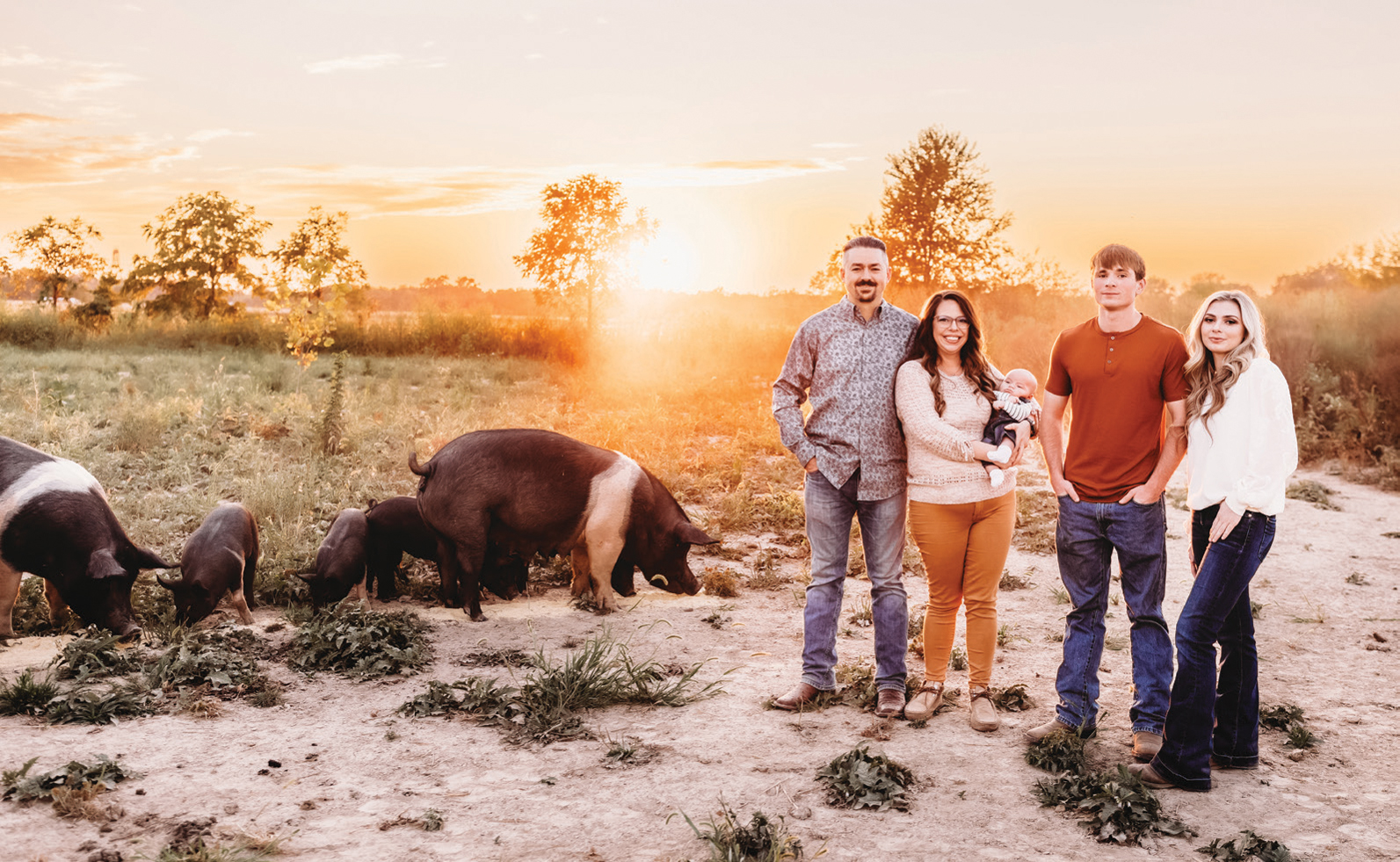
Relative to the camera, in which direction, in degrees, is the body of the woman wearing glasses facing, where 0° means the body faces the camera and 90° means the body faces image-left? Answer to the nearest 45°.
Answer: approximately 0°

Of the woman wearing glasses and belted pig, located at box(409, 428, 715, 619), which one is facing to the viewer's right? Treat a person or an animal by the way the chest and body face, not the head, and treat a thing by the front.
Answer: the belted pig

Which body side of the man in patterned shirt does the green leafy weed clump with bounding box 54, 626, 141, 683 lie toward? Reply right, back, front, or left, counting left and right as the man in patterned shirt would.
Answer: right

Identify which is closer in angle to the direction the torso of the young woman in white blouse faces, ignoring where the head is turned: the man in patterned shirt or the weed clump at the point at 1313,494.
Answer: the man in patterned shirt

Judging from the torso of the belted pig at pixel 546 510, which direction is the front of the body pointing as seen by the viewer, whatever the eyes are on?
to the viewer's right

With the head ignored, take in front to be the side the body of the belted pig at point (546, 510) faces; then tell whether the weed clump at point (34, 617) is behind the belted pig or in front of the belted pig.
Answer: behind

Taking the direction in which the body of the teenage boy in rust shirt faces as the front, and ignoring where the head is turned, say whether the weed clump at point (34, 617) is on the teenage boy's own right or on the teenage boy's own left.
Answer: on the teenage boy's own right
